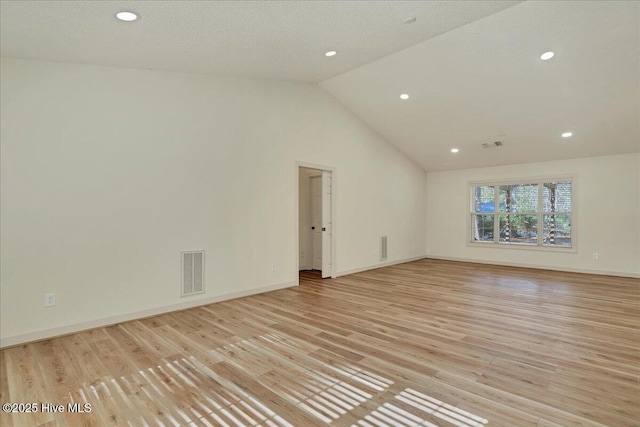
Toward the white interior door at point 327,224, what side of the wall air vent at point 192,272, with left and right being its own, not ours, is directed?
left

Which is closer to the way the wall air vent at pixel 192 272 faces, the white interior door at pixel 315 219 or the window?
the window

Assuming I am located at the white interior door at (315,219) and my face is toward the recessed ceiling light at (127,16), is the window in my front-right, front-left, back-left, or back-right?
back-left

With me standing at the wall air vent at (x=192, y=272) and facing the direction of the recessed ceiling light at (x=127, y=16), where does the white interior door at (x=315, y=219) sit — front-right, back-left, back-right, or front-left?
back-left

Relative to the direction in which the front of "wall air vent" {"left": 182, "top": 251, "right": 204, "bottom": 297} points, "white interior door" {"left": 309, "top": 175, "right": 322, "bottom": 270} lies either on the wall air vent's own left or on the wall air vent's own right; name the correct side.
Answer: on the wall air vent's own left

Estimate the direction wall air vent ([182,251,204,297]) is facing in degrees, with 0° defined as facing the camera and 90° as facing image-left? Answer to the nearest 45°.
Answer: approximately 315°

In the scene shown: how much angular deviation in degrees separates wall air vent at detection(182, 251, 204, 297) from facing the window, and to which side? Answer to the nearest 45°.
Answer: approximately 45° to its left

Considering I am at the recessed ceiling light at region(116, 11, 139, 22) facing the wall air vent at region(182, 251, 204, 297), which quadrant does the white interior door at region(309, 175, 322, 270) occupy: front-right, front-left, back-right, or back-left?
front-right

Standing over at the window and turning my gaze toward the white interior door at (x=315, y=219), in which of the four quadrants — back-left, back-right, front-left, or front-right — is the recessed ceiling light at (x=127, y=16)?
front-left
